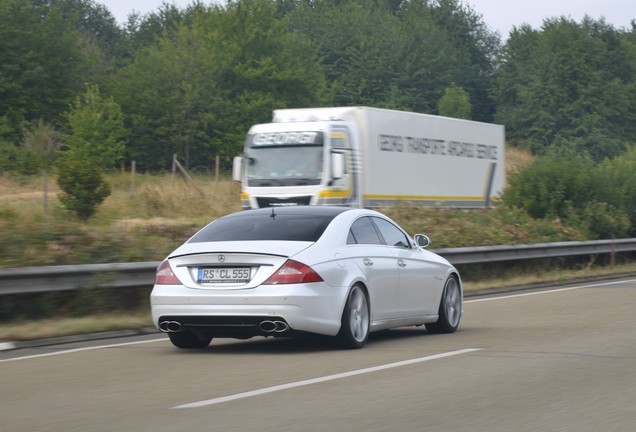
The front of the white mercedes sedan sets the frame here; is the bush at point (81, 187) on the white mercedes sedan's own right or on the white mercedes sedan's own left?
on the white mercedes sedan's own left

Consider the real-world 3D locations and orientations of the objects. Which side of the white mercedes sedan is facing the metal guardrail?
left

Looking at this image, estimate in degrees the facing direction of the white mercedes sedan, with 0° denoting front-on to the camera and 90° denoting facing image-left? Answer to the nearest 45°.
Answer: approximately 225°
